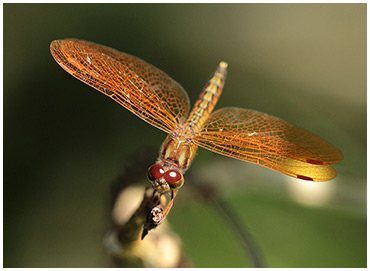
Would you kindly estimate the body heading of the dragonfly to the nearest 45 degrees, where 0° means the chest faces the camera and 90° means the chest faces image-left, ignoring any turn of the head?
approximately 45°
